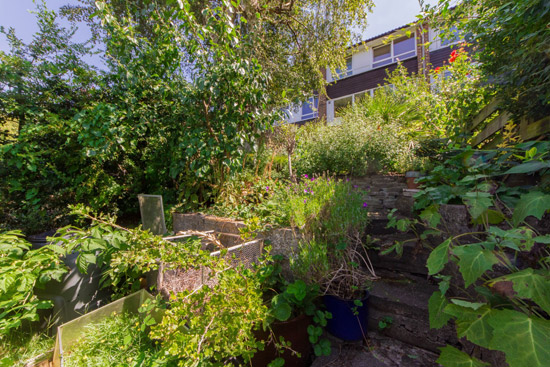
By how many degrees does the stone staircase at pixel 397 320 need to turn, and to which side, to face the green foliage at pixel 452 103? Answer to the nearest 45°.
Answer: approximately 135° to its left

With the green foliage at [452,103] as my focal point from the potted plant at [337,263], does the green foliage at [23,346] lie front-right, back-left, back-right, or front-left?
back-left

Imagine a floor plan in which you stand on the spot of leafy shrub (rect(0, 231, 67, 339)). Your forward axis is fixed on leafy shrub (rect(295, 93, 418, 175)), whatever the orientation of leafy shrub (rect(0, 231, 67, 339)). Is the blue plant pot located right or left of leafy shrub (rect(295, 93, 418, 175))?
right

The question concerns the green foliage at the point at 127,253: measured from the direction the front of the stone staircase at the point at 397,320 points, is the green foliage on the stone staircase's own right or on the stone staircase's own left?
on the stone staircase's own right

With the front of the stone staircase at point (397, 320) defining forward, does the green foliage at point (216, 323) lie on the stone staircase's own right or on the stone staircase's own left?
on the stone staircase's own right

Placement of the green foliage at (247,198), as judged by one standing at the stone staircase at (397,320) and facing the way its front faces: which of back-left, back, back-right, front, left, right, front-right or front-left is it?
back-right
